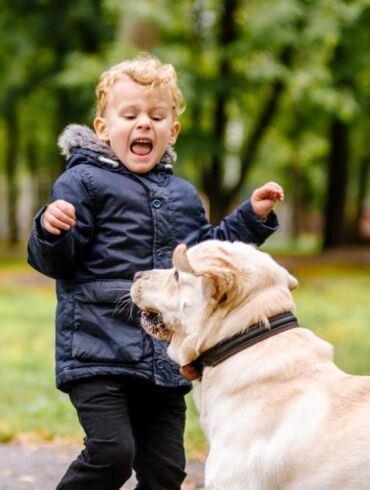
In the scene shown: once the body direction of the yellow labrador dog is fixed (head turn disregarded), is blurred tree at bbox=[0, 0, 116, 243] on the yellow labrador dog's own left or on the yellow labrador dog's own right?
on the yellow labrador dog's own right

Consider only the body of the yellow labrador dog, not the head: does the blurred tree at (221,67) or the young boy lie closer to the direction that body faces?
the young boy

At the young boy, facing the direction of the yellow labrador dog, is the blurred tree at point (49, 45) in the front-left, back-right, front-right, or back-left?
back-left

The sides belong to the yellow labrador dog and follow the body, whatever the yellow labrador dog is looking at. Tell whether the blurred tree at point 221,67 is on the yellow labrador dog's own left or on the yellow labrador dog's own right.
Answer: on the yellow labrador dog's own right

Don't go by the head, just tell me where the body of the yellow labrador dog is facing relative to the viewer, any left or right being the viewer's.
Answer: facing to the left of the viewer

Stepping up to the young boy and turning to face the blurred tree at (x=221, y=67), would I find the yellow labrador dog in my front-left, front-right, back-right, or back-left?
back-right
